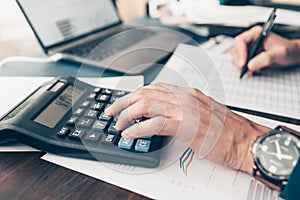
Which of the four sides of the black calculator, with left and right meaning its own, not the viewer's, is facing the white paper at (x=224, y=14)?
left

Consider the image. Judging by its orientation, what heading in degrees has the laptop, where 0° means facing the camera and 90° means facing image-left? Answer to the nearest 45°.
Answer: approximately 315°

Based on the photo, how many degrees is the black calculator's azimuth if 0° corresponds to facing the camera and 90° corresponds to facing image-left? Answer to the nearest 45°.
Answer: approximately 315°

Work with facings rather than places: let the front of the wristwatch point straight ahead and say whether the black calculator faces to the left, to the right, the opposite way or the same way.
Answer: to the left

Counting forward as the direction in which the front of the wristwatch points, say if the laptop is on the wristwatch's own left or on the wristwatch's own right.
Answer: on the wristwatch's own right

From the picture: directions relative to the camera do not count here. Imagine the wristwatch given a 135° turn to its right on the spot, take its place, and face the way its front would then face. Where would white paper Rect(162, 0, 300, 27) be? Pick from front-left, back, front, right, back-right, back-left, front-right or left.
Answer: front-right
